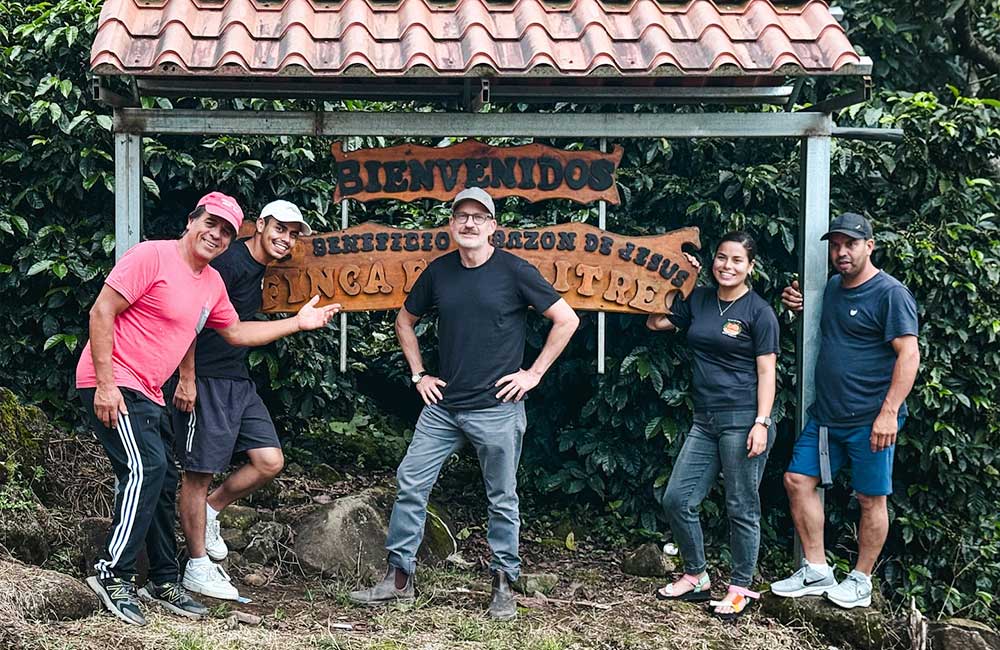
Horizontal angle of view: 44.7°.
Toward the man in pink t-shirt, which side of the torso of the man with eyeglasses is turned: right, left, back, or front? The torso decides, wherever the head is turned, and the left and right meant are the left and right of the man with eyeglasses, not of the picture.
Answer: right

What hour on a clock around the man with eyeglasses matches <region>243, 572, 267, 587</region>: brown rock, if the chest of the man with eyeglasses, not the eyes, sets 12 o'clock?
The brown rock is roughly at 4 o'clock from the man with eyeglasses.

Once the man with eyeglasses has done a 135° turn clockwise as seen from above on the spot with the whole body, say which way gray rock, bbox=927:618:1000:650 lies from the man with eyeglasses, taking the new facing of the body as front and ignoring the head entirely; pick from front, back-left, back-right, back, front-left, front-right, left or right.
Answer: back-right

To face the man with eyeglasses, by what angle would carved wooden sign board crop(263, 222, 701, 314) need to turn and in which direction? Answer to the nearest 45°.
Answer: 0° — it already faces them

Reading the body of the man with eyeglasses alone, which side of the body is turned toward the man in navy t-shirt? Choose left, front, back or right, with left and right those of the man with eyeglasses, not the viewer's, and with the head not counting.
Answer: left

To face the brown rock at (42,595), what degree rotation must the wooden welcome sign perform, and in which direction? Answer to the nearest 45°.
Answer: approximately 45° to its right

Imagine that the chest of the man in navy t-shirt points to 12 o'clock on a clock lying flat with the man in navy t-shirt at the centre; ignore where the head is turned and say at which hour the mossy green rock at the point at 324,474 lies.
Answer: The mossy green rock is roughly at 2 o'clock from the man in navy t-shirt.

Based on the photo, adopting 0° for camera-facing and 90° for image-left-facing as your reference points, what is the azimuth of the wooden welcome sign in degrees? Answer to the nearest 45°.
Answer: approximately 0°
